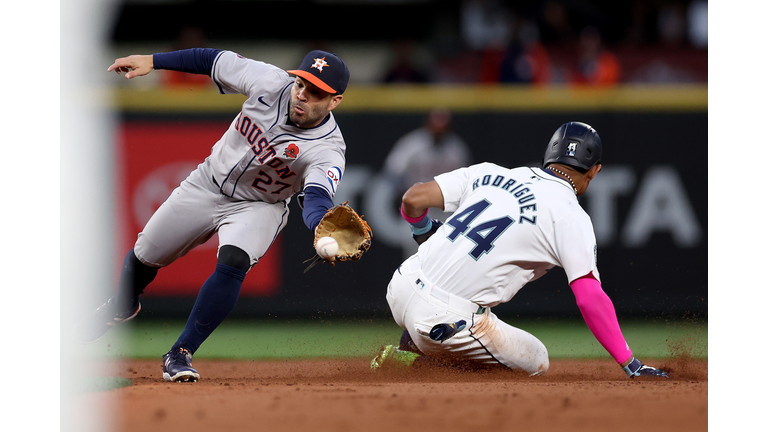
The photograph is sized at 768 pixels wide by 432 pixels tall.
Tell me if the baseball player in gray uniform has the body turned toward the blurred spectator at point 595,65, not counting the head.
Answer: no

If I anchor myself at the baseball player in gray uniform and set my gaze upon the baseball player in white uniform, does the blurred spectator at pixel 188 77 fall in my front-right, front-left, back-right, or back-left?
back-left

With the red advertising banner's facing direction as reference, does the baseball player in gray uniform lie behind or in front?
in front

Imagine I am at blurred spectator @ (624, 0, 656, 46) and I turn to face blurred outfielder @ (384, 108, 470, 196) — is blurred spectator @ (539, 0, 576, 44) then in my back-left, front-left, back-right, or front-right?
front-right

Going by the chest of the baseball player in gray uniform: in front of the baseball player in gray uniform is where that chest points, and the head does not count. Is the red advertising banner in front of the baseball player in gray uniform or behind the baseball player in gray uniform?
behind

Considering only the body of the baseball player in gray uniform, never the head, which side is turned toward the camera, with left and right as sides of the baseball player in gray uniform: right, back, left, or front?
front

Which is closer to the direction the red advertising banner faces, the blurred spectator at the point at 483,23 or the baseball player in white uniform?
the baseball player in white uniform

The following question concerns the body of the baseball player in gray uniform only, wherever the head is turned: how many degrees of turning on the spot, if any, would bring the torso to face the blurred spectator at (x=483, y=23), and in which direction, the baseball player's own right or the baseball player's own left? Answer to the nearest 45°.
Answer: approximately 135° to the baseball player's own left

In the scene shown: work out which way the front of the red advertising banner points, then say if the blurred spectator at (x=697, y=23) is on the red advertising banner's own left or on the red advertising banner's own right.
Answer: on the red advertising banner's own left

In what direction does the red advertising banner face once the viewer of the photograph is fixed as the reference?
facing the viewer

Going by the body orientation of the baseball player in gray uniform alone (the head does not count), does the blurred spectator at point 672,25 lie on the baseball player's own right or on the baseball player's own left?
on the baseball player's own left

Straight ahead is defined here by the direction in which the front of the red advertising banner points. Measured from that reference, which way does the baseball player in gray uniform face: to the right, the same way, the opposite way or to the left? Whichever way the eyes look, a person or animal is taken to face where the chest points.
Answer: the same way

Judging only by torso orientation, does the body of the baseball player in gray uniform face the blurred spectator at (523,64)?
no

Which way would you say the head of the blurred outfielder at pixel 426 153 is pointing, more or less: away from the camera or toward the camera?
toward the camera

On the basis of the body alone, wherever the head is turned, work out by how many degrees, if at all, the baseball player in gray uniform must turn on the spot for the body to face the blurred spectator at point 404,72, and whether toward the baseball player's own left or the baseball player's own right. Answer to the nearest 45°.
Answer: approximately 135° to the baseball player's own left
